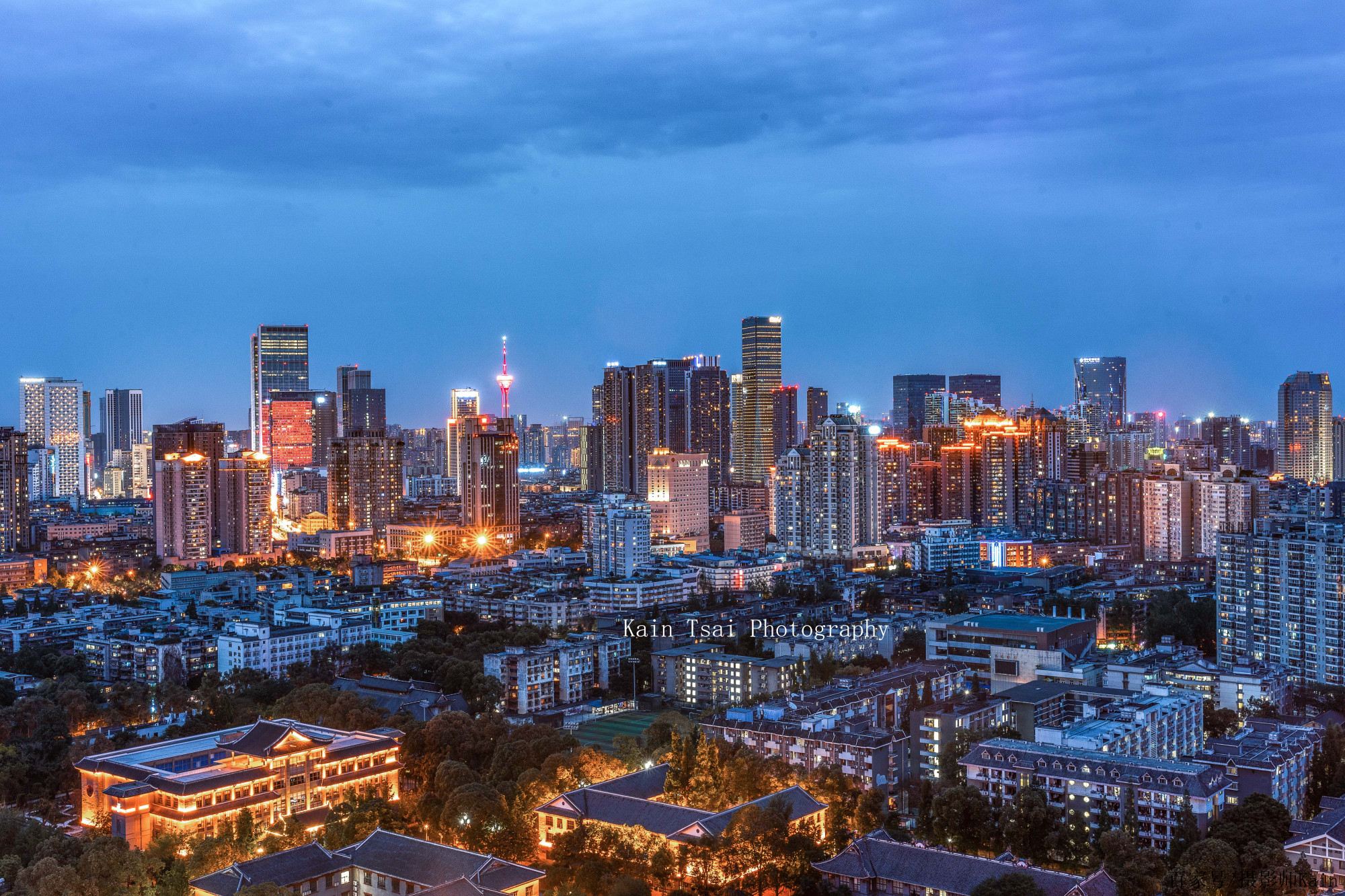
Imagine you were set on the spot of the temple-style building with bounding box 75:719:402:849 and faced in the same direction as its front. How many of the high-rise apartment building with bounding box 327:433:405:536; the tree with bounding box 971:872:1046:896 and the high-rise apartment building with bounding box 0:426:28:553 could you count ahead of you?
1

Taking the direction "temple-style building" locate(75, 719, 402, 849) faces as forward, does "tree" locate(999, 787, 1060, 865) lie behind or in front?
in front

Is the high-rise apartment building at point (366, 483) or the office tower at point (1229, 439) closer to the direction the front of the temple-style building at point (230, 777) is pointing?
the office tower

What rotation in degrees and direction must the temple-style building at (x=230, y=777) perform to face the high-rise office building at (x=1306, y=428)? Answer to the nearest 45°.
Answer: approximately 90° to its left

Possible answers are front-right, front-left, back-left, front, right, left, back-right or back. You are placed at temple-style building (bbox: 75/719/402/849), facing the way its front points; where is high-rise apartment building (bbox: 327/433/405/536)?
back-left

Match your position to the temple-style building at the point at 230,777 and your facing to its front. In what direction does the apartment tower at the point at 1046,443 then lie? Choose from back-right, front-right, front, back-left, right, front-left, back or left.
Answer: left

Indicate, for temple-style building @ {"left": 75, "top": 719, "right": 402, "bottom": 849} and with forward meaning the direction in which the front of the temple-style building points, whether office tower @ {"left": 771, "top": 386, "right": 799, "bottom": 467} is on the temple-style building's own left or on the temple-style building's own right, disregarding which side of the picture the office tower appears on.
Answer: on the temple-style building's own left

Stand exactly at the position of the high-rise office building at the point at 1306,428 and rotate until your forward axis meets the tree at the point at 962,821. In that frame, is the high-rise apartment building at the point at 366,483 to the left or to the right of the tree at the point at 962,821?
right

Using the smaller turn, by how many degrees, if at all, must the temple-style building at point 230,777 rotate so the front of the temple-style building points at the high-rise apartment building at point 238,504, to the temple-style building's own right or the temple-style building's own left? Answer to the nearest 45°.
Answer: approximately 135° to the temple-style building's own left

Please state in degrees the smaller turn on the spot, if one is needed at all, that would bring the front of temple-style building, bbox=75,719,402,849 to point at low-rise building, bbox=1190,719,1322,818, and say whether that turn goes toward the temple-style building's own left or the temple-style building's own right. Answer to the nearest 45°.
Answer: approximately 45° to the temple-style building's own left

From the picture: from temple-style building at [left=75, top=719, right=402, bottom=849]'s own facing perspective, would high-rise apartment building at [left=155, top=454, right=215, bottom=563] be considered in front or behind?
behind

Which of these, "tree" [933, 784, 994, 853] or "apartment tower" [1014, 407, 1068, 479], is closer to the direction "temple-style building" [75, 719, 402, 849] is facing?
the tree

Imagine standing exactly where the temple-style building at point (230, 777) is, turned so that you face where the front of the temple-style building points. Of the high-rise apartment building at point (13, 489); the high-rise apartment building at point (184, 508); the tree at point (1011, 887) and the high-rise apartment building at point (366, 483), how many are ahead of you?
1

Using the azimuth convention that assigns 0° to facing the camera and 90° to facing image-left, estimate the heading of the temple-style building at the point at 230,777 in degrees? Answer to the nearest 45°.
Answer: approximately 315°

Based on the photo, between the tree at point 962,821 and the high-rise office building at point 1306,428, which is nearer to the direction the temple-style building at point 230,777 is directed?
the tree
